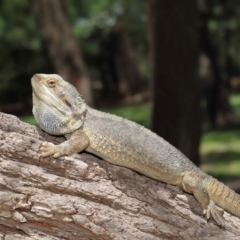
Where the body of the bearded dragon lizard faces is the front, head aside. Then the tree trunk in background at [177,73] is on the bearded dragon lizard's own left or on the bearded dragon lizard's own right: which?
on the bearded dragon lizard's own right

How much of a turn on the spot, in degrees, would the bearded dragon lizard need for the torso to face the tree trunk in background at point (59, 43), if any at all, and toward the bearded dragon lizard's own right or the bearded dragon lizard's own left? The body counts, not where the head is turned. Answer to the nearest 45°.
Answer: approximately 90° to the bearded dragon lizard's own right

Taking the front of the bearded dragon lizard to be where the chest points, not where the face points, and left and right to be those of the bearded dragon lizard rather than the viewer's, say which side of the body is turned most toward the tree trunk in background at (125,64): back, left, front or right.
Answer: right

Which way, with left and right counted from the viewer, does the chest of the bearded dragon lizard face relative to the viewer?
facing to the left of the viewer
